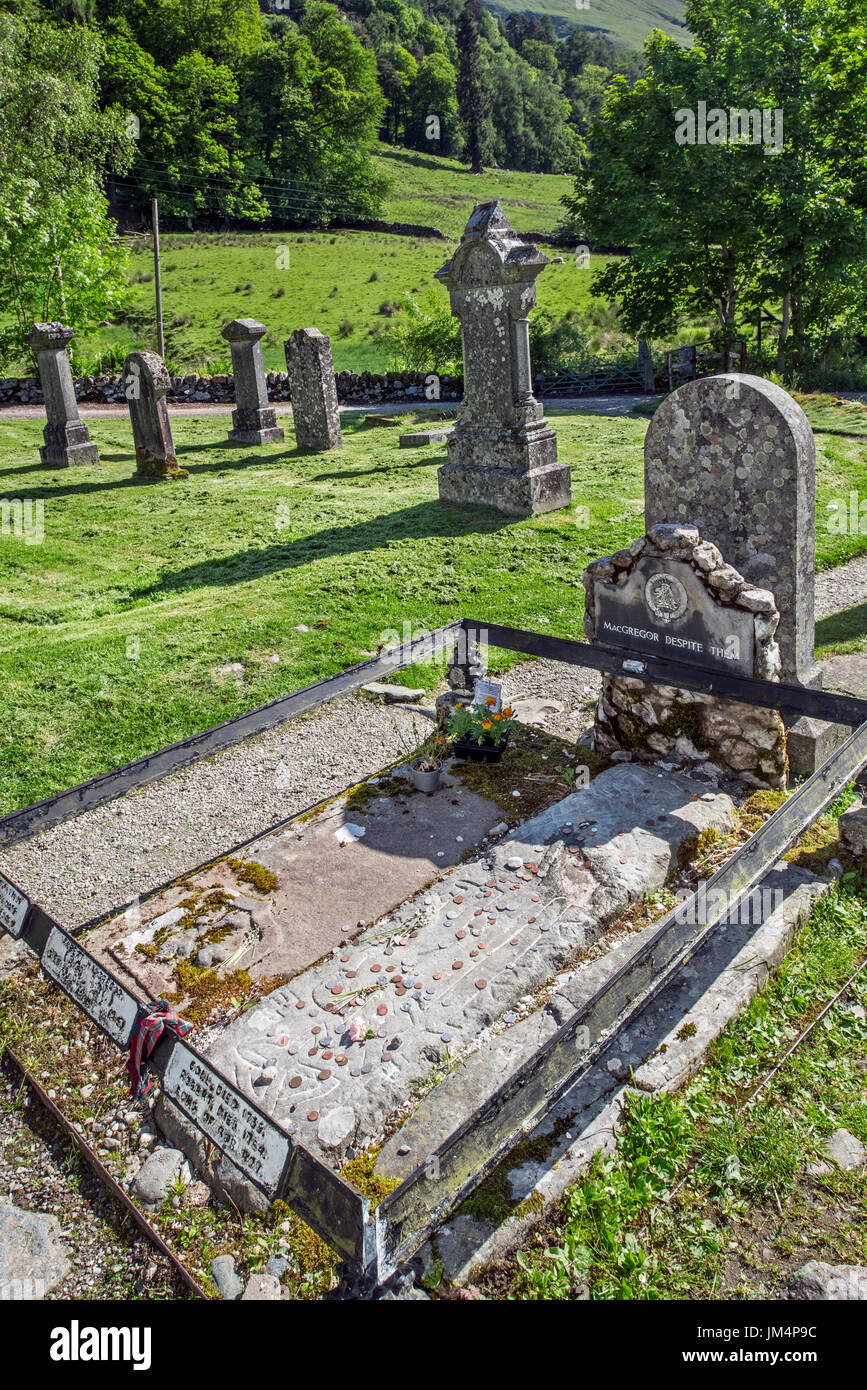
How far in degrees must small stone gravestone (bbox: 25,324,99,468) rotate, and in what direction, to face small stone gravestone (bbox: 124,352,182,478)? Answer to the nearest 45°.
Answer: approximately 90° to its left

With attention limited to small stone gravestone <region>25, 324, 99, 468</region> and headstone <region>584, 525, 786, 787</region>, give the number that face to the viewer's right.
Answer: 0

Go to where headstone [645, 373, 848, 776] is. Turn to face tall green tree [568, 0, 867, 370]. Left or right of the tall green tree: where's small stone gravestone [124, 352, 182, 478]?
left

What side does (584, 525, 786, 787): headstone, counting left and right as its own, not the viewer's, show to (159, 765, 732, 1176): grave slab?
front

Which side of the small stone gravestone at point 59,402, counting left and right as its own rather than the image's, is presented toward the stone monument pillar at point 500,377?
left

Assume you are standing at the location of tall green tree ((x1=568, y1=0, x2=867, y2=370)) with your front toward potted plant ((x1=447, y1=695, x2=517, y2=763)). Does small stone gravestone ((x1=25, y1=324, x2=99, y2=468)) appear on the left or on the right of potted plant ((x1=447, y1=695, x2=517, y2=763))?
right

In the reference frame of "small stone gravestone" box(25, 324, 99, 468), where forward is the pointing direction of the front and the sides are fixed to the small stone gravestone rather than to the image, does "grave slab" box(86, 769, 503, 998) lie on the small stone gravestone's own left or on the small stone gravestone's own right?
on the small stone gravestone's own left

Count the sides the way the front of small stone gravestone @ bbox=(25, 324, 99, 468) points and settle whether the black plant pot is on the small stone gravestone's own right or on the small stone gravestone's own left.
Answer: on the small stone gravestone's own left

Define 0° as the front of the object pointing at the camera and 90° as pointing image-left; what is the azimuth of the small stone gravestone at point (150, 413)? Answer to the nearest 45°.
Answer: approximately 45°

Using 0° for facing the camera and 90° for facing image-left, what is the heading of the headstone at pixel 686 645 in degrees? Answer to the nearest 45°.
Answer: approximately 45°
